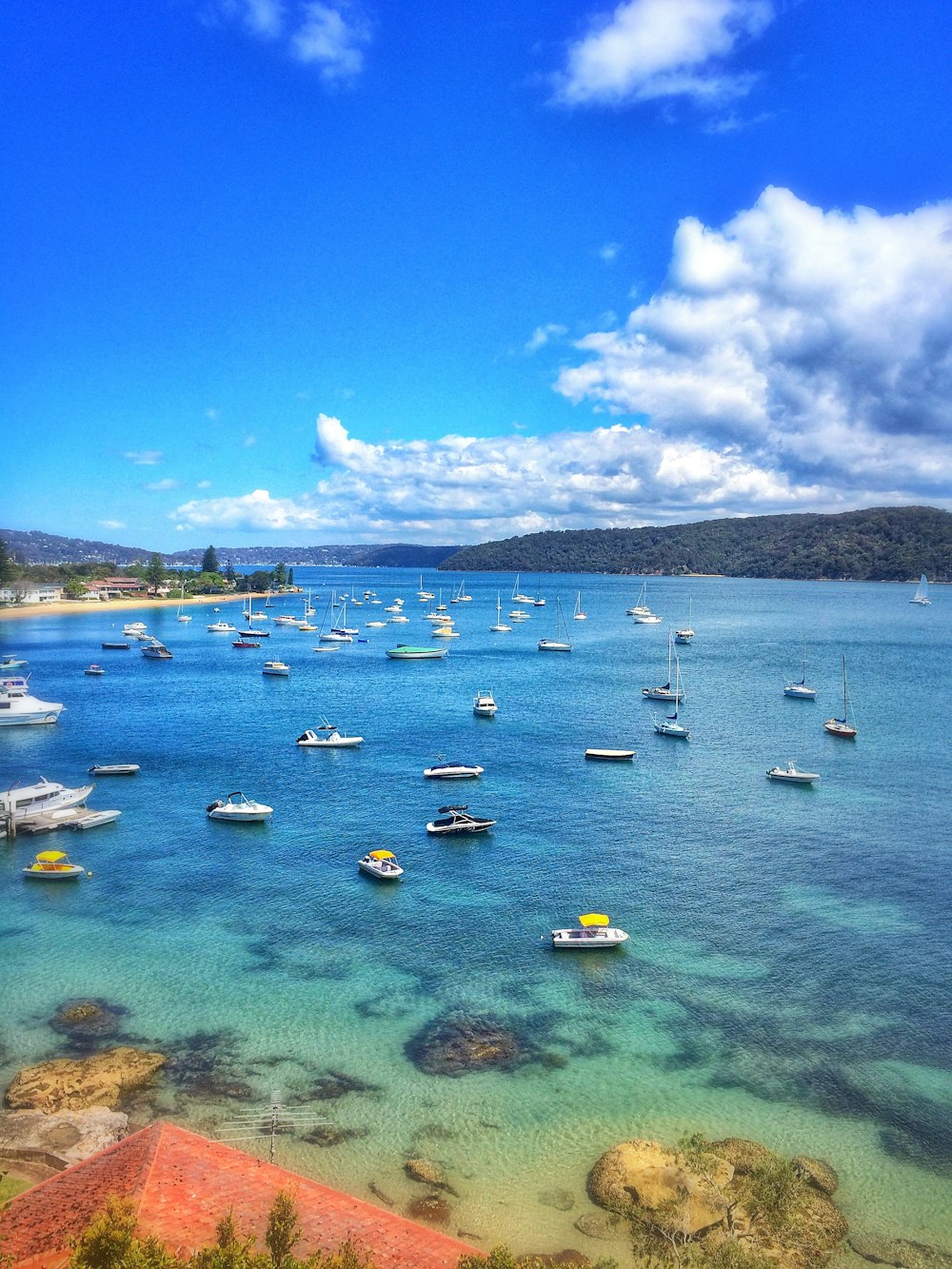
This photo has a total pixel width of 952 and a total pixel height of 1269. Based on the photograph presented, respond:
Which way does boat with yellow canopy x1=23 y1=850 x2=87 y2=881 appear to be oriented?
to the viewer's right

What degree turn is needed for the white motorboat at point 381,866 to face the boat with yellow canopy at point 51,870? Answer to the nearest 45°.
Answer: approximately 135° to its right

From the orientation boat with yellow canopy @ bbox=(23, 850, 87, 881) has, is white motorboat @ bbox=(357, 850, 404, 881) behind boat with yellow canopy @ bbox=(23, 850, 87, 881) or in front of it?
in front

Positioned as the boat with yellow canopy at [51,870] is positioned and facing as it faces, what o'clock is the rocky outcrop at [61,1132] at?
The rocky outcrop is roughly at 3 o'clock from the boat with yellow canopy.

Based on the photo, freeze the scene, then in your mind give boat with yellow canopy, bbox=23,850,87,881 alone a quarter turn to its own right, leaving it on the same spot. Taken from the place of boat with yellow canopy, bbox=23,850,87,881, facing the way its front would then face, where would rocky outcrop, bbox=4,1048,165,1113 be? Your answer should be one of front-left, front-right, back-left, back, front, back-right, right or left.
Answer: front

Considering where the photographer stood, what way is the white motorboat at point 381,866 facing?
facing the viewer and to the right of the viewer

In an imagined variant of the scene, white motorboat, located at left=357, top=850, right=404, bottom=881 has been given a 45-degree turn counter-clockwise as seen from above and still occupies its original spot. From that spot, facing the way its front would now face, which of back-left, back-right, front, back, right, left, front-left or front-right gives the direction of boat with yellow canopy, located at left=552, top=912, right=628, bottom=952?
front-right

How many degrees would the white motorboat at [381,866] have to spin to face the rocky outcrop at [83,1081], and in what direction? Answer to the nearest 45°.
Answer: approximately 90° to its right

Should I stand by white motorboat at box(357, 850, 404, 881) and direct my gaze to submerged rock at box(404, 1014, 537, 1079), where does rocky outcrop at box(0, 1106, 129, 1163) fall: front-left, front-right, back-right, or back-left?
front-right

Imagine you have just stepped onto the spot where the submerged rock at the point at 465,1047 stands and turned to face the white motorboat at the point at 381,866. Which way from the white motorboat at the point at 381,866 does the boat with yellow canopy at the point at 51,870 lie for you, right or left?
left

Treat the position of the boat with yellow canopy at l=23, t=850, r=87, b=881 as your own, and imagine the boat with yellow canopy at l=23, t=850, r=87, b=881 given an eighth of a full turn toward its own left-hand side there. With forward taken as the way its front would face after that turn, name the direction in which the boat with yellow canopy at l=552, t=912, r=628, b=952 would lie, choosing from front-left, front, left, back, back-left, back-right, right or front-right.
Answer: right

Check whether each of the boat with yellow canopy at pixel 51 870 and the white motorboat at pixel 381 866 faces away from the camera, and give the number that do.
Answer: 0

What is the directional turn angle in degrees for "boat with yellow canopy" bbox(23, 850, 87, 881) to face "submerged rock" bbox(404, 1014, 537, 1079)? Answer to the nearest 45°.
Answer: approximately 45° to its right

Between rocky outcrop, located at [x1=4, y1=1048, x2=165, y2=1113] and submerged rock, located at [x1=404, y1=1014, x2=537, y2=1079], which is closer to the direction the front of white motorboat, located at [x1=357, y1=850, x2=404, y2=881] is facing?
the submerged rock
